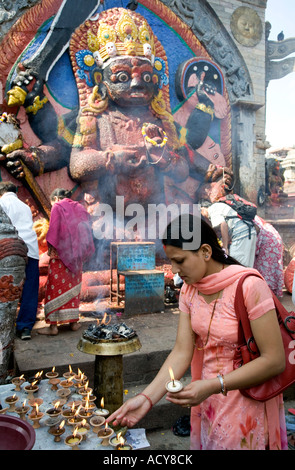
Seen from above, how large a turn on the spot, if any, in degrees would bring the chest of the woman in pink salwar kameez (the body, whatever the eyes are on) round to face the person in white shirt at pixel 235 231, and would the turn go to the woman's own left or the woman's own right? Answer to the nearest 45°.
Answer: approximately 135° to the woman's own right

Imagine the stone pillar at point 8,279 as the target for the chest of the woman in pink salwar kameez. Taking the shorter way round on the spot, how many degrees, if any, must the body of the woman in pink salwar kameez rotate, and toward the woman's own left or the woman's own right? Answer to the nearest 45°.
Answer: approximately 90° to the woman's own right

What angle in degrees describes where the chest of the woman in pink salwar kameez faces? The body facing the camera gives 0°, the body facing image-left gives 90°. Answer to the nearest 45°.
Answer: approximately 45°

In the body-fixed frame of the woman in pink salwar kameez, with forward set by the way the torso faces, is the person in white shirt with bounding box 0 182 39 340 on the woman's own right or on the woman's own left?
on the woman's own right

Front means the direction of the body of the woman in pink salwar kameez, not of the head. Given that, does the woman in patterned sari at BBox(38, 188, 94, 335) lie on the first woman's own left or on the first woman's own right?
on the first woman's own right
